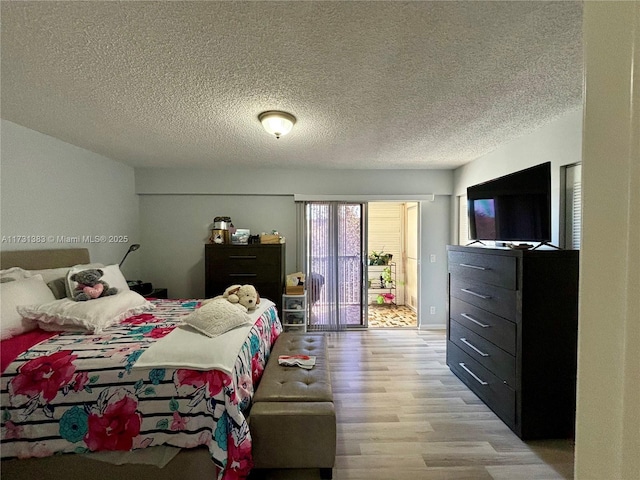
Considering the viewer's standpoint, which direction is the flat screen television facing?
facing the viewer and to the left of the viewer

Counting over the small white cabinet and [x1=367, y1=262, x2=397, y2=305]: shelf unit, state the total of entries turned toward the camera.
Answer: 2

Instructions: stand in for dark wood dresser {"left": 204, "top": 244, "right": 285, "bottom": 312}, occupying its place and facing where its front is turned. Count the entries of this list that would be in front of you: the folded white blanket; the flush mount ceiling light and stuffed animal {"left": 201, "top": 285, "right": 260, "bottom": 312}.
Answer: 3

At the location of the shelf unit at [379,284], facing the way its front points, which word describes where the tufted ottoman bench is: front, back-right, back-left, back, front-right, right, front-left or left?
front

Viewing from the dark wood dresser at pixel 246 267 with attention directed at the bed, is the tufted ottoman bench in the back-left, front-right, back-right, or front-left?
front-left

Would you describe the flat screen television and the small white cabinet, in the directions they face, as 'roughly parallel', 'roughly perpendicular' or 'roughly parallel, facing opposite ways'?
roughly perpendicular

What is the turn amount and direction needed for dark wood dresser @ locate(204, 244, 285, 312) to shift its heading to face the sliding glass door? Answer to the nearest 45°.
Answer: approximately 90° to its left

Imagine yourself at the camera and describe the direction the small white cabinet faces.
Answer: facing the viewer

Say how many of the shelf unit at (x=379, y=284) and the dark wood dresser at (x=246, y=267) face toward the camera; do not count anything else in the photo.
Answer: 2

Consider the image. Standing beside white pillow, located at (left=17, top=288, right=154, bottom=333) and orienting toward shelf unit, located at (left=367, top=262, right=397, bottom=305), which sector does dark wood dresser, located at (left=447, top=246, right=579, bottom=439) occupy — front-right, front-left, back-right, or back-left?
front-right

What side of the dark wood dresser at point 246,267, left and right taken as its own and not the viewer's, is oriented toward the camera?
front

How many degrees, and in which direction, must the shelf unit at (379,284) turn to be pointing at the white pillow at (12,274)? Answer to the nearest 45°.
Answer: approximately 45° to its right

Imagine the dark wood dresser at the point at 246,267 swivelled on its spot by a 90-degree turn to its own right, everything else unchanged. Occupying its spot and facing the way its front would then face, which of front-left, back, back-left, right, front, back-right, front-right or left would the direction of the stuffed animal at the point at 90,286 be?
front-left

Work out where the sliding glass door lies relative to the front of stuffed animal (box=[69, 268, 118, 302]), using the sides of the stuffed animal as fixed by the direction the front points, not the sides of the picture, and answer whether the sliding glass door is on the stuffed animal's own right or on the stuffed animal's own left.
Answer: on the stuffed animal's own left

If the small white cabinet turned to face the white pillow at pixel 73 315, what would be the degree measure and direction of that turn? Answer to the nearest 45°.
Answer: approximately 45° to its right
